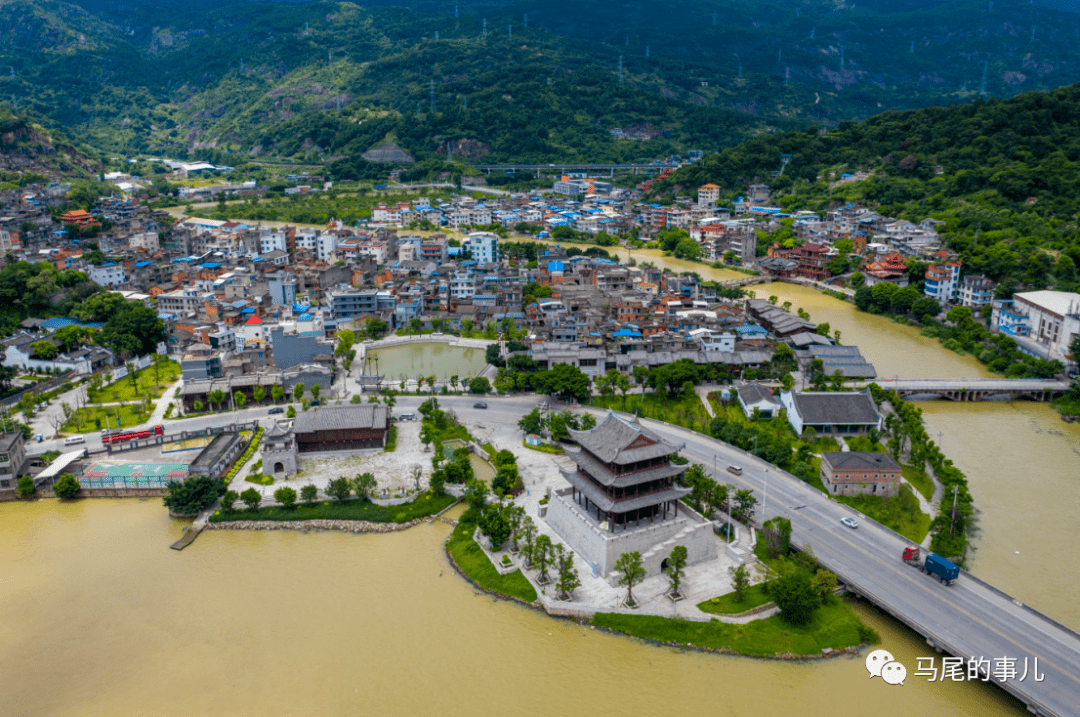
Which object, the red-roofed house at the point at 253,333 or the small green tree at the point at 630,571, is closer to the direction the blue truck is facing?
the red-roofed house

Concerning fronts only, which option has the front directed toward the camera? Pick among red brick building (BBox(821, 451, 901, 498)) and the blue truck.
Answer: the red brick building

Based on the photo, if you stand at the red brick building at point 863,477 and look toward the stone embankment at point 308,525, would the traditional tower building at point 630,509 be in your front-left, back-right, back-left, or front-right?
front-left

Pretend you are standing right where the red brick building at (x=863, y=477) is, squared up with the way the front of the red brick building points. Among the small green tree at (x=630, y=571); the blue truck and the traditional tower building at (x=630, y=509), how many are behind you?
0

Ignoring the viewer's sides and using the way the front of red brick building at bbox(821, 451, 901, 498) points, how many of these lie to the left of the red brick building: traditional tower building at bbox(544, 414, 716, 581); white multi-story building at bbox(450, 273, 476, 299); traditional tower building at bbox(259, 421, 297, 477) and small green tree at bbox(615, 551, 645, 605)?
0

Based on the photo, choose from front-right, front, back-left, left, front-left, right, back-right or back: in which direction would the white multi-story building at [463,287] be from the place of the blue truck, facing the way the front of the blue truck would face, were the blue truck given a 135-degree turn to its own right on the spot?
back-left

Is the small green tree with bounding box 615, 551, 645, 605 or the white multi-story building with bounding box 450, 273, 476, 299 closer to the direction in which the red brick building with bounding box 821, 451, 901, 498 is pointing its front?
the small green tree

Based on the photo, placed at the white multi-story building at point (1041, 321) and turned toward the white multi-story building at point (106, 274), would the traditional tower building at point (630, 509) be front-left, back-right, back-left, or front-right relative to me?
front-left

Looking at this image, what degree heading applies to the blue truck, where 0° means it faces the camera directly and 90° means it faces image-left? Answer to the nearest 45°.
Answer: approximately 135°

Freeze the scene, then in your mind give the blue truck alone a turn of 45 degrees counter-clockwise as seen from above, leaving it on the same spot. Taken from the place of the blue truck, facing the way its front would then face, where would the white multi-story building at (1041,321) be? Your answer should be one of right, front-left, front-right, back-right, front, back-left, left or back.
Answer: right

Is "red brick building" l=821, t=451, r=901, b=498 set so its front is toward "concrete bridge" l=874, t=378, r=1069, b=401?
no

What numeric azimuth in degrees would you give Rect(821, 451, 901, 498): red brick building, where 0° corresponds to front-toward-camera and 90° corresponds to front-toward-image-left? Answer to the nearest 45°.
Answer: approximately 0°

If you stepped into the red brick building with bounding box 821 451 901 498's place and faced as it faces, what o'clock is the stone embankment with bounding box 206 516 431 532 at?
The stone embankment is roughly at 2 o'clock from the red brick building.

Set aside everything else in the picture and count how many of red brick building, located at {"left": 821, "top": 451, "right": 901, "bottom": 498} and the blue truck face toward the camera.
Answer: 1

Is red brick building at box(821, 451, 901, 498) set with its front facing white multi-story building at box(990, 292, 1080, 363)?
no

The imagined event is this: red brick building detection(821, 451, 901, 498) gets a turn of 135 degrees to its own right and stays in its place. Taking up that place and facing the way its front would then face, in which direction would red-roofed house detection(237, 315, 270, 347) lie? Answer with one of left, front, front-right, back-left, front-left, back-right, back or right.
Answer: front-left

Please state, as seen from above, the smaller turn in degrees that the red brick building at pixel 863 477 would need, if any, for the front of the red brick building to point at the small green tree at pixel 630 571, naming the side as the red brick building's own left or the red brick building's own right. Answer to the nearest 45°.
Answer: approximately 45° to the red brick building's own right

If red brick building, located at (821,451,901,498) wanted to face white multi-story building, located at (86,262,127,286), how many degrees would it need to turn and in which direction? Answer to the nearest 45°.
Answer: approximately 90° to its right

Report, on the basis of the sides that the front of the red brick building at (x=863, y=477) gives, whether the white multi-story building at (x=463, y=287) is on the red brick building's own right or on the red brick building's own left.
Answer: on the red brick building's own right

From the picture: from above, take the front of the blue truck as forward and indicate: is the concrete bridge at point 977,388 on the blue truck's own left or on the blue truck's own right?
on the blue truck's own right

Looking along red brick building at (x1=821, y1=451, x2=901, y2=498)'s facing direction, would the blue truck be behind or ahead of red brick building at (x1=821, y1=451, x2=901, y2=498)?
ahead

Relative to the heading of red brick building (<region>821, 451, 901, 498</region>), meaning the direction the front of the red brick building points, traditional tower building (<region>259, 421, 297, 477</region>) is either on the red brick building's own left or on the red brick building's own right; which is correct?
on the red brick building's own right
